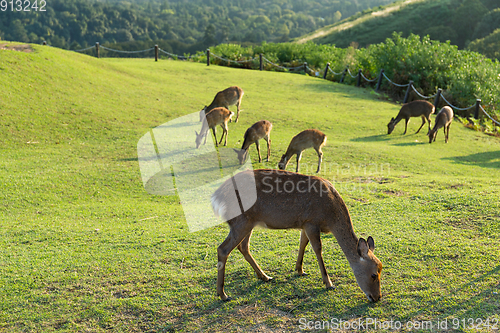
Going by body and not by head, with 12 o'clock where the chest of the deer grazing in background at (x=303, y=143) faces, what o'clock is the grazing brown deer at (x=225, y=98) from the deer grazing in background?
The grazing brown deer is roughly at 2 o'clock from the deer grazing in background.

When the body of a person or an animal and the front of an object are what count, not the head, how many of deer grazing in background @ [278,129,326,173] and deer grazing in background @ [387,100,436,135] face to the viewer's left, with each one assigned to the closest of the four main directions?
2

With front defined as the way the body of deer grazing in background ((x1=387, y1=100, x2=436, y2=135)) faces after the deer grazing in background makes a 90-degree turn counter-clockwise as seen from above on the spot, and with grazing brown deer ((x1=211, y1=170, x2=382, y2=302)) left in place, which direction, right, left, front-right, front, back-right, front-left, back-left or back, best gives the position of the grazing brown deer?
front

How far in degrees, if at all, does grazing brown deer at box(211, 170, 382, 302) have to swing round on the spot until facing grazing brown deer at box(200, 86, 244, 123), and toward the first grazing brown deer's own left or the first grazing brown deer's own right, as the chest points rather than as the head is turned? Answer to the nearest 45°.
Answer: approximately 90° to the first grazing brown deer's own left

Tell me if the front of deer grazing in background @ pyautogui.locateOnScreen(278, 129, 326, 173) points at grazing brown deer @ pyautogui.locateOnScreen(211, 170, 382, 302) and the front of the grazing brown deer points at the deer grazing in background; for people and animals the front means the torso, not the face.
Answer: no

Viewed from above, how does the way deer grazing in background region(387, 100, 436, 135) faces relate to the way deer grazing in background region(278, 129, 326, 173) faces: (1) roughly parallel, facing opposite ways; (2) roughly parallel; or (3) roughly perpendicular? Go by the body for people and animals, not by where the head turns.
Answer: roughly parallel

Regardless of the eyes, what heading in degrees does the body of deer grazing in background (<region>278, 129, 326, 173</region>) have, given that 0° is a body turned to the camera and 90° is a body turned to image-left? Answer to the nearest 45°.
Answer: approximately 90°

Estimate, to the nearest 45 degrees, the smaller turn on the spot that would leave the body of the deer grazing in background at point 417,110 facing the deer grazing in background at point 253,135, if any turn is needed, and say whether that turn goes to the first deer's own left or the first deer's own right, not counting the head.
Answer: approximately 45° to the first deer's own left

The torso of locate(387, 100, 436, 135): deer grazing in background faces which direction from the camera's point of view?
to the viewer's left

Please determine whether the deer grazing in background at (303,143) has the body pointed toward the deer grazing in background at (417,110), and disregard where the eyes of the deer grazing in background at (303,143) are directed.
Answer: no

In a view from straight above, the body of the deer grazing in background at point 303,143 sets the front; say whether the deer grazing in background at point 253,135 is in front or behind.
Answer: in front

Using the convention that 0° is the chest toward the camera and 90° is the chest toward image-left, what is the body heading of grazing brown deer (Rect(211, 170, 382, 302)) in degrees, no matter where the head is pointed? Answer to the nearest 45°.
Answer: approximately 270°

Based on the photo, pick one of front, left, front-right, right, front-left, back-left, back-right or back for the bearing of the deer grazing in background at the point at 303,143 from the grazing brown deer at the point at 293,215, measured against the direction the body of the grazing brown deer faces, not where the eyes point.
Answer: left

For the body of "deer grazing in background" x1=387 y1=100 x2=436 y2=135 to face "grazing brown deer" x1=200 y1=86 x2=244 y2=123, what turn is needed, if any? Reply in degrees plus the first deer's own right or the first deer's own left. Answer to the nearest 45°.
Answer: approximately 45° to the first deer's own left

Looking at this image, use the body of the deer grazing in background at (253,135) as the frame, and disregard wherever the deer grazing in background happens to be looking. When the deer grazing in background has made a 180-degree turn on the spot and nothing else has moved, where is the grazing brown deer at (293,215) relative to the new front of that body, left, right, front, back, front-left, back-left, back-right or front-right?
back-right

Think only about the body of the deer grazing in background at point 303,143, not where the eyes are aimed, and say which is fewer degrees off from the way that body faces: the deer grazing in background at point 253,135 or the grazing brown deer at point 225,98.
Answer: the deer grazing in background
